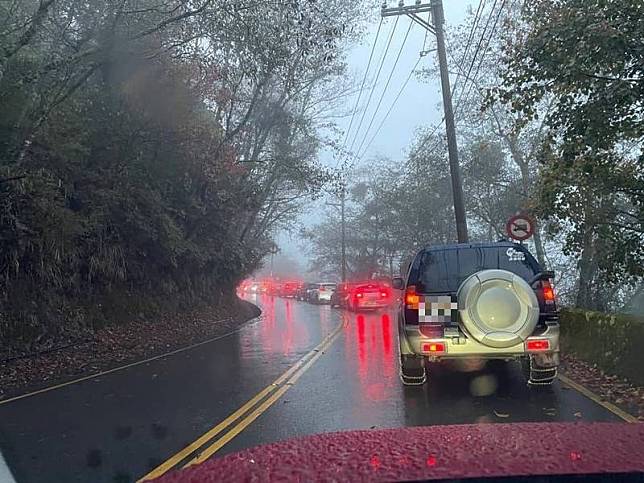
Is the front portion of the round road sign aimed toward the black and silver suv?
yes

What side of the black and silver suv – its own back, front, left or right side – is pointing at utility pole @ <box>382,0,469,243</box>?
front

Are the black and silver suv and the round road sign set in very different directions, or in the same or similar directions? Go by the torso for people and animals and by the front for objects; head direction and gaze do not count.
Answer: very different directions

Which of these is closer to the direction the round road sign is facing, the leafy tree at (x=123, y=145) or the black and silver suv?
the black and silver suv

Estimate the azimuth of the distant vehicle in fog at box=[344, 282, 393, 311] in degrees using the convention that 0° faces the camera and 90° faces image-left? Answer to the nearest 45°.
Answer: approximately 180°

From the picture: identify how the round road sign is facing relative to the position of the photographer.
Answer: facing the viewer

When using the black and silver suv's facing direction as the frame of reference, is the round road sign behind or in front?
in front

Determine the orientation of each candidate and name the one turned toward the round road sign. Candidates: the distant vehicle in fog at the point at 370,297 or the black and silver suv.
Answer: the black and silver suv

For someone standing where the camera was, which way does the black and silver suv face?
facing away from the viewer

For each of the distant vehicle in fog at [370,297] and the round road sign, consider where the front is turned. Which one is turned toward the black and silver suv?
the round road sign

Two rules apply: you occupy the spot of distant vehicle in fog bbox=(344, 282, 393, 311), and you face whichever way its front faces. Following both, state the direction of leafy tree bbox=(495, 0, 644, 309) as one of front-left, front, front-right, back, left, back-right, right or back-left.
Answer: back

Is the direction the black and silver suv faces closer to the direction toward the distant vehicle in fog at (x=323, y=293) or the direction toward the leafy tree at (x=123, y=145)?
the distant vehicle in fog

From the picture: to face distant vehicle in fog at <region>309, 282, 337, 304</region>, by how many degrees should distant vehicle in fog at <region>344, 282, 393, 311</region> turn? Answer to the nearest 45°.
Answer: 0° — it already faces it

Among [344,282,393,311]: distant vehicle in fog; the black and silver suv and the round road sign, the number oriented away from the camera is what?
2

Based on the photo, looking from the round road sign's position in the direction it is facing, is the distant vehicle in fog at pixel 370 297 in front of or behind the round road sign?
behind

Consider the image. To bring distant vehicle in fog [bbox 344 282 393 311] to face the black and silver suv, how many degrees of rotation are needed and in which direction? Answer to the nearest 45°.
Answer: approximately 180°
